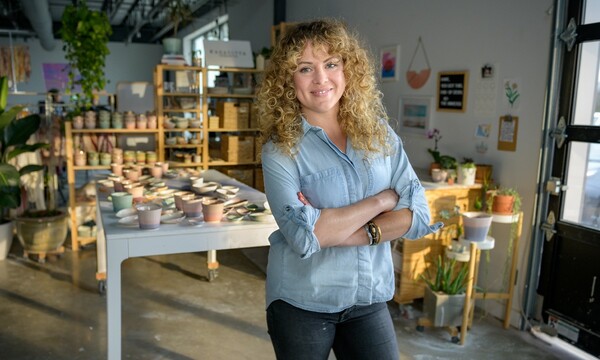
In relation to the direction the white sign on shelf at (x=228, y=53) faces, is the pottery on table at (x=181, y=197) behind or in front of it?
in front

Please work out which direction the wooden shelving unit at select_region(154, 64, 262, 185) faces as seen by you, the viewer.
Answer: facing the viewer

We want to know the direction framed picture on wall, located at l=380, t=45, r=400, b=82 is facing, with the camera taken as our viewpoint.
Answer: facing the viewer and to the left of the viewer

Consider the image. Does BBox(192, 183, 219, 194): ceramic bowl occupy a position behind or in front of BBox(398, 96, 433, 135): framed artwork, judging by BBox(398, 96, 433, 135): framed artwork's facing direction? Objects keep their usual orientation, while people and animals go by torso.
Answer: in front

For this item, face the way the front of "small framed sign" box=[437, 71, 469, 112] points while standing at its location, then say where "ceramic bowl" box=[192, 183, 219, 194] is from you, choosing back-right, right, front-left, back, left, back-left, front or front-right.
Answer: front

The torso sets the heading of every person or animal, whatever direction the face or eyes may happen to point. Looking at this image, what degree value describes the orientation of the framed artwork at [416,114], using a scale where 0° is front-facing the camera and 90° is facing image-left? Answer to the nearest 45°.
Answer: approximately 45°

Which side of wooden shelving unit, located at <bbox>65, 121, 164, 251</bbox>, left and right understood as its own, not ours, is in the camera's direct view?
front

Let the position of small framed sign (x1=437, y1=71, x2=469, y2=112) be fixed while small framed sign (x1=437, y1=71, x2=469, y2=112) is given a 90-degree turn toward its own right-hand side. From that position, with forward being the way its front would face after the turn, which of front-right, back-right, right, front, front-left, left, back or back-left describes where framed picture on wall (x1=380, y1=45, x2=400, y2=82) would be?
front

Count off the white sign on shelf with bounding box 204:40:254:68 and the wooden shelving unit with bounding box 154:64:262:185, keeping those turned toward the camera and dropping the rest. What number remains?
2

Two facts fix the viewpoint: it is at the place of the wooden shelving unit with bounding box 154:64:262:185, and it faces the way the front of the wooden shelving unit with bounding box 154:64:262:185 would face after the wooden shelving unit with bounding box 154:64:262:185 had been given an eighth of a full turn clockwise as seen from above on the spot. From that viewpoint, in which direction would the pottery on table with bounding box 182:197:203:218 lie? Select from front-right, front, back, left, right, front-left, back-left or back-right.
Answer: front-left

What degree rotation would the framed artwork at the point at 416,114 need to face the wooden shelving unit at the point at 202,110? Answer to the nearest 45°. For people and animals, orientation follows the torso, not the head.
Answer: approximately 45° to its right

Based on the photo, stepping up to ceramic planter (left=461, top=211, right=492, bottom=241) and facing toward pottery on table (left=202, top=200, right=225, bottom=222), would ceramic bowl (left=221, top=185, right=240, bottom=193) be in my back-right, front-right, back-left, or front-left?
front-right
